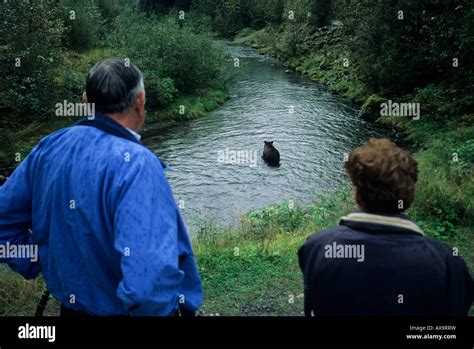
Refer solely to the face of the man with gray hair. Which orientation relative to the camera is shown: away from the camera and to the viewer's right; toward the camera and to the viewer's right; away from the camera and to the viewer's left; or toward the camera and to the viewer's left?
away from the camera and to the viewer's right

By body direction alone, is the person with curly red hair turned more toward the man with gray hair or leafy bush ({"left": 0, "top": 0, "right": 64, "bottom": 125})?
the leafy bush

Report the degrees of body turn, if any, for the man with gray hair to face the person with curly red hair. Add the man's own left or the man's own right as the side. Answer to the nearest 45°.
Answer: approximately 45° to the man's own right

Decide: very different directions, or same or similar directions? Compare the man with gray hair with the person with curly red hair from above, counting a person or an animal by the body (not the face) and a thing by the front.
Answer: same or similar directions

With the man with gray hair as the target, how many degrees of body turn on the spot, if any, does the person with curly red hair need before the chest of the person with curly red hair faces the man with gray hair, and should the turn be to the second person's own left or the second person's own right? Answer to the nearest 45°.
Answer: approximately 90° to the second person's own left

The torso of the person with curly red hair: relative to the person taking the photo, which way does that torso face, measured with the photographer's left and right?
facing away from the viewer

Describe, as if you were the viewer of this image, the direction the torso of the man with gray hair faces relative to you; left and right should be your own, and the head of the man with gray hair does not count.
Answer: facing away from the viewer and to the right of the viewer

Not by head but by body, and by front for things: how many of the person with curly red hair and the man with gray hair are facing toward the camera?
0

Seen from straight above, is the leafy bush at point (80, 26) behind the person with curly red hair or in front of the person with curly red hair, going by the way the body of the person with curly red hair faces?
in front

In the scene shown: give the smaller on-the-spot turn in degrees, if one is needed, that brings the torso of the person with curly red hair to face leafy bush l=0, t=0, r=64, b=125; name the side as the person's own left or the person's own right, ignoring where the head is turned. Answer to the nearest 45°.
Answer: approximately 45° to the person's own left

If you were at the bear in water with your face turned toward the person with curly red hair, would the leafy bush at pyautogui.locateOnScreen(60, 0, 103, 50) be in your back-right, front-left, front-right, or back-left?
back-right

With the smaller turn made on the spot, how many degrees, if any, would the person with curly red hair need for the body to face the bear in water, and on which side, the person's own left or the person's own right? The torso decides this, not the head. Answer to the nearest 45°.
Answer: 0° — they already face it

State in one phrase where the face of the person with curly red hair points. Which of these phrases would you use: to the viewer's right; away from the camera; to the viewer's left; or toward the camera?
away from the camera

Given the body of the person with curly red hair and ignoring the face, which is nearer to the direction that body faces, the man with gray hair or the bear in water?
the bear in water

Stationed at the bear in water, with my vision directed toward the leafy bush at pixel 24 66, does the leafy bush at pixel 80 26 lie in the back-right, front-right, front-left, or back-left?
front-right
